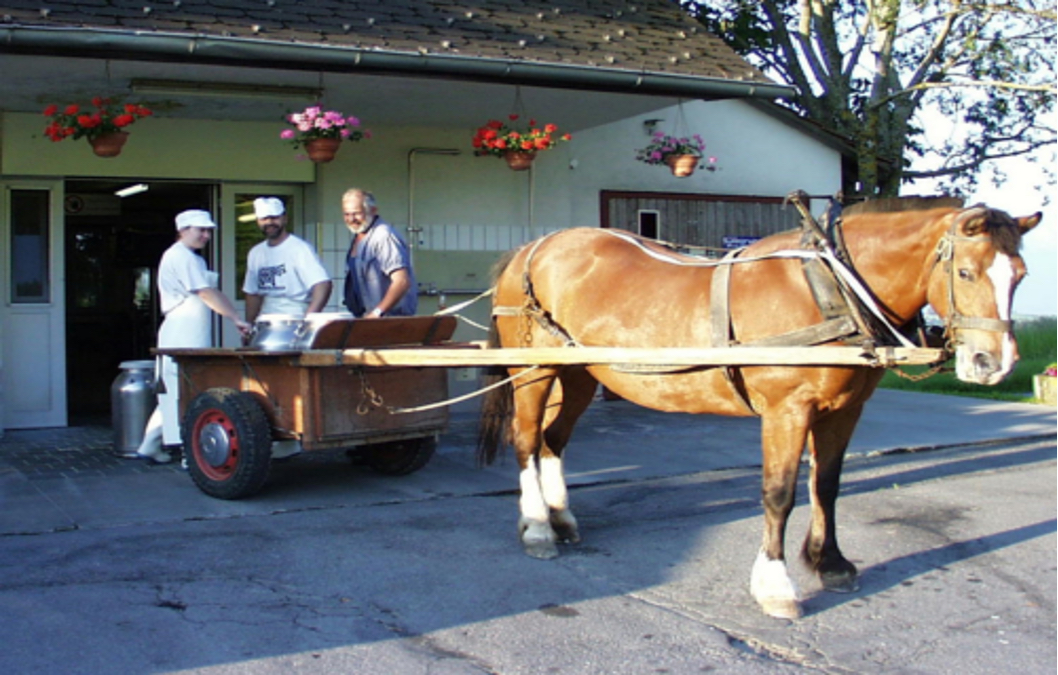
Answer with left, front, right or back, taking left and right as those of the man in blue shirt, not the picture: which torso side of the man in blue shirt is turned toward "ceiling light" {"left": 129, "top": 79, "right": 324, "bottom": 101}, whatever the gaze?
right

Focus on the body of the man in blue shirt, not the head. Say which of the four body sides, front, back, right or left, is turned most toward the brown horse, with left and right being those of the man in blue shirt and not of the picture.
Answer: left

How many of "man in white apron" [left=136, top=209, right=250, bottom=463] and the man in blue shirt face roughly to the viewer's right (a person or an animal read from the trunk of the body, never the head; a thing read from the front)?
1

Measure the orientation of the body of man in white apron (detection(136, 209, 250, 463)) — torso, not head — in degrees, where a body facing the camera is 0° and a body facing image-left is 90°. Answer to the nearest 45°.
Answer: approximately 270°

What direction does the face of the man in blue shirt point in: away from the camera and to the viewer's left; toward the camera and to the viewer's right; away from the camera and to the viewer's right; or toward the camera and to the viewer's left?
toward the camera and to the viewer's left

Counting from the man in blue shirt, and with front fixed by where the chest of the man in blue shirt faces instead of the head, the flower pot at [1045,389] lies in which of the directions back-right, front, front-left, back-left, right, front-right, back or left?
back

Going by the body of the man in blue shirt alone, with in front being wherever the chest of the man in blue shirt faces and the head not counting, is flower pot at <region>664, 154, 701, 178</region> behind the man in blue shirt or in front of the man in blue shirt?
behind

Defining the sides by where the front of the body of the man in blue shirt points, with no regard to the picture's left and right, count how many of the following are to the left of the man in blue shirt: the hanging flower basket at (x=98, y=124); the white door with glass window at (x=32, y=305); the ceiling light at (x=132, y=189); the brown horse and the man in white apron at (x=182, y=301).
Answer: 1

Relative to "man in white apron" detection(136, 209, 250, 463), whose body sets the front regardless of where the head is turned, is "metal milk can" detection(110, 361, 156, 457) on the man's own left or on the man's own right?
on the man's own left

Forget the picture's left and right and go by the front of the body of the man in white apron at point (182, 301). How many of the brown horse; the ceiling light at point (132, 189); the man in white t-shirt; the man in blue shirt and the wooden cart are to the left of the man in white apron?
1

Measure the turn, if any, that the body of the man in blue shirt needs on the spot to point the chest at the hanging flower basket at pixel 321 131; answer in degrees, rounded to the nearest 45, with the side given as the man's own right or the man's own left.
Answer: approximately 45° to the man's own right

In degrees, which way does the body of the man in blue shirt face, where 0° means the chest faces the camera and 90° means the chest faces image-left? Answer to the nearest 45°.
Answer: approximately 45°

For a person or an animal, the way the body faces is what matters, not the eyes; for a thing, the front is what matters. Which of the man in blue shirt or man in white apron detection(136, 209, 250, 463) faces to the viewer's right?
the man in white apron
